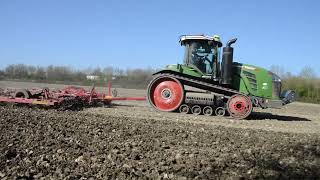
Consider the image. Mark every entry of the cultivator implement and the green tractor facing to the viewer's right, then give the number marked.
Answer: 2

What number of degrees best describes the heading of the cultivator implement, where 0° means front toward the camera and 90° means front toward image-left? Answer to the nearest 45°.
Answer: approximately 270°

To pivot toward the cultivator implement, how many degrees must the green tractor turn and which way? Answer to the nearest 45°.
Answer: approximately 180°

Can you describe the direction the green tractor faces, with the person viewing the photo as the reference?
facing to the right of the viewer

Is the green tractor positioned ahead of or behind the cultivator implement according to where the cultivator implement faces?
ahead
